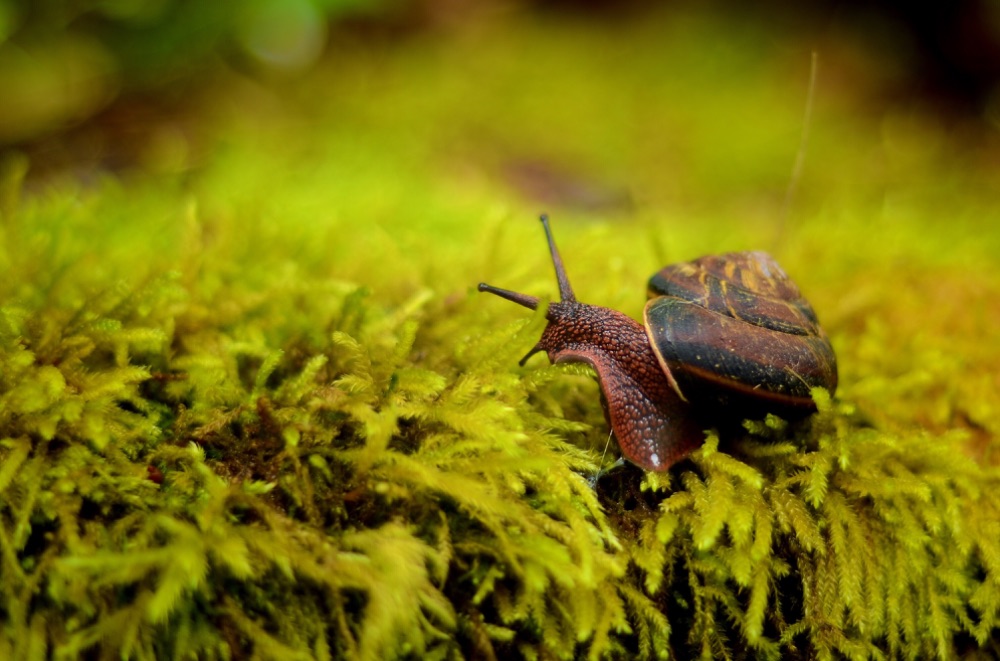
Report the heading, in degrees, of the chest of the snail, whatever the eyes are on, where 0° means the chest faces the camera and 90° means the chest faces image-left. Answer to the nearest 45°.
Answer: approximately 90°
